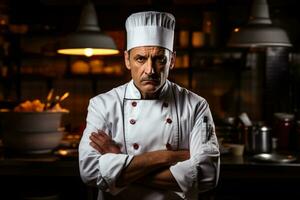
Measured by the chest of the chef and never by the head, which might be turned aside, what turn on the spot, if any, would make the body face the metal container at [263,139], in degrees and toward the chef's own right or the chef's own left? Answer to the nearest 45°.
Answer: approximately 135° to the chef's own left

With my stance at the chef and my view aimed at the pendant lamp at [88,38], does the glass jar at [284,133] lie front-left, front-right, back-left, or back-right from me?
front-right

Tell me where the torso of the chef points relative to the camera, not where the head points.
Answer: toward the camera

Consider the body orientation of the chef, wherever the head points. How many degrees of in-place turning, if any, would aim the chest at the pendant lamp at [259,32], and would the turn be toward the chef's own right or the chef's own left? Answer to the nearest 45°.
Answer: approximately 135° to the chef's own left

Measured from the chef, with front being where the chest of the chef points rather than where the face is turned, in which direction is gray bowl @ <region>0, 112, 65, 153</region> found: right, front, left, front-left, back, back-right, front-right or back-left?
back-right

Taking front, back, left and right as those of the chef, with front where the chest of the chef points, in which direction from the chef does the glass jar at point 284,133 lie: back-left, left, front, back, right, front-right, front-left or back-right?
back-left

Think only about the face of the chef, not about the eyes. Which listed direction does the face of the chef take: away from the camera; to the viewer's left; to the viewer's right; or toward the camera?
toward the camera

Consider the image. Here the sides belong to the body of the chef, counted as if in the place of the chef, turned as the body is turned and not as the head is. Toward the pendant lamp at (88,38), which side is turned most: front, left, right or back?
back

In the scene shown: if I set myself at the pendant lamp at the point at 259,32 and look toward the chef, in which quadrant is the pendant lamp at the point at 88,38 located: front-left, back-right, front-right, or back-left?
front-right

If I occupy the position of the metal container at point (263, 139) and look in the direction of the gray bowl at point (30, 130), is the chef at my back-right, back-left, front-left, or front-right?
front-left
